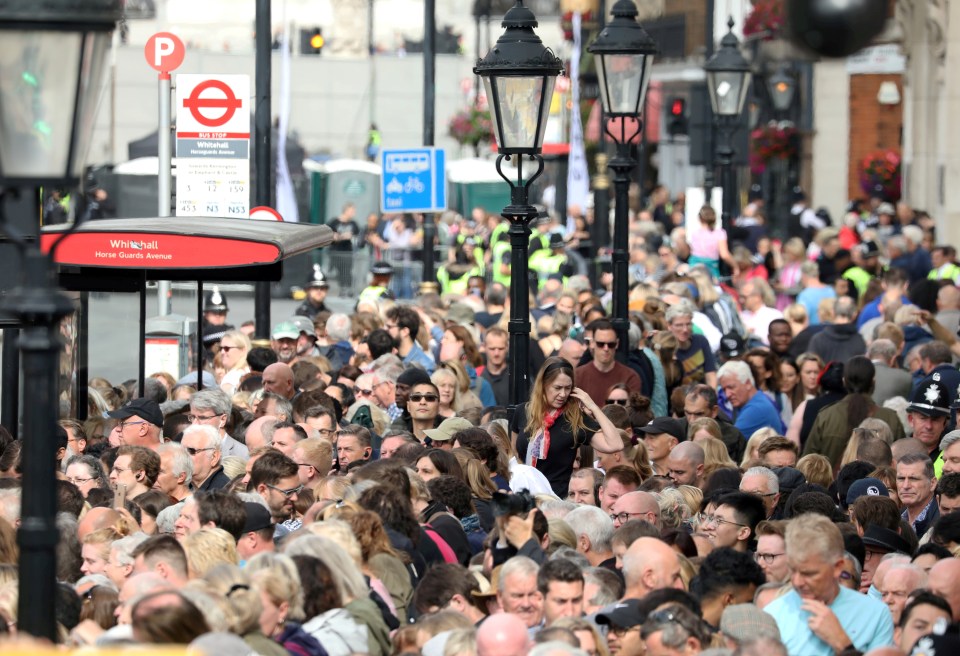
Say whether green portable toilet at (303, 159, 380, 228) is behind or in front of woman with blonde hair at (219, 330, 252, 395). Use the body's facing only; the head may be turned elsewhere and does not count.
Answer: behind

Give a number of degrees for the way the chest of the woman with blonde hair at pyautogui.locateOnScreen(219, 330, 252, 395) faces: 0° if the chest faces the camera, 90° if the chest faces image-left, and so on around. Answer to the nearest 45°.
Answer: approximately 45°

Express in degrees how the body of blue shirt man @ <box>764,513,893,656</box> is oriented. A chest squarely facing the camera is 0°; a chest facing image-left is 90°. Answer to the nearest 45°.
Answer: approximately 45°

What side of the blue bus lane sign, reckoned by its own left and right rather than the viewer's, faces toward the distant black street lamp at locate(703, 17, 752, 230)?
left

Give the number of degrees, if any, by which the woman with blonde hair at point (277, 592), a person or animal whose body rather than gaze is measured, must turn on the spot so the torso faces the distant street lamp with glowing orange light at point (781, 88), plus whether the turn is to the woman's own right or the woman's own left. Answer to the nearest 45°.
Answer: approximately 90° to the woman's own right

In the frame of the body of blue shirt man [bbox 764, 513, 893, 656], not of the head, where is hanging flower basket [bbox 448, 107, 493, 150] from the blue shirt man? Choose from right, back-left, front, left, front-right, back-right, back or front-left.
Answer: back-right
